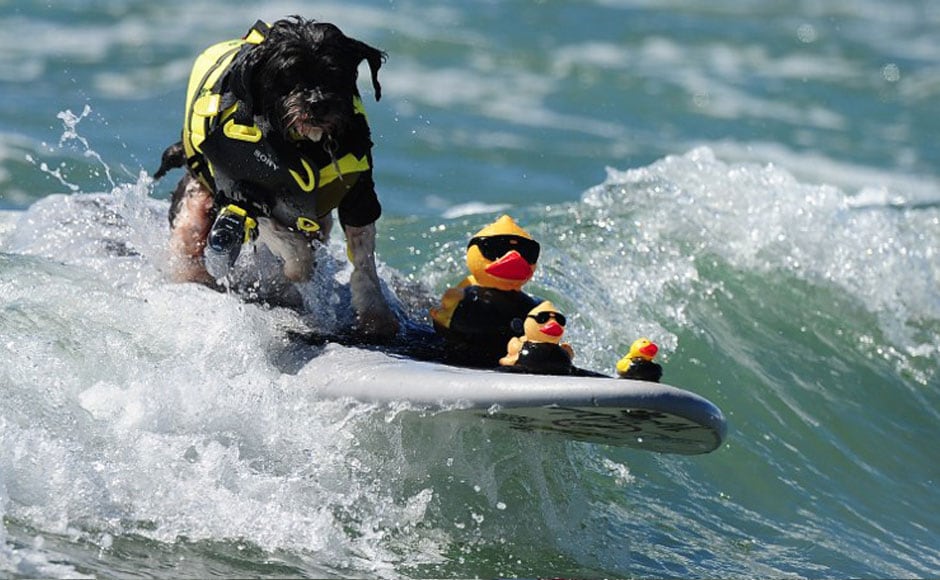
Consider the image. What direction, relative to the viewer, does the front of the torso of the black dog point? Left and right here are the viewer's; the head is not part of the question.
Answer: facing the viewer and to the right of the viewer

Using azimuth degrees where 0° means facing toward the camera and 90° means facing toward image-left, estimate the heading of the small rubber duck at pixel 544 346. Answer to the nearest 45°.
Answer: approximately 315°

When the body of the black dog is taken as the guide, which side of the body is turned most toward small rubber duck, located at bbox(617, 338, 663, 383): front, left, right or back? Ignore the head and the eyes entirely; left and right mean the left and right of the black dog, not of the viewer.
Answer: front

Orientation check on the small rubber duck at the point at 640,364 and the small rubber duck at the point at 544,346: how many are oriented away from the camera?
0

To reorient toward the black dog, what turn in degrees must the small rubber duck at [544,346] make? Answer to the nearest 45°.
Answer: approximately 135° to its right
